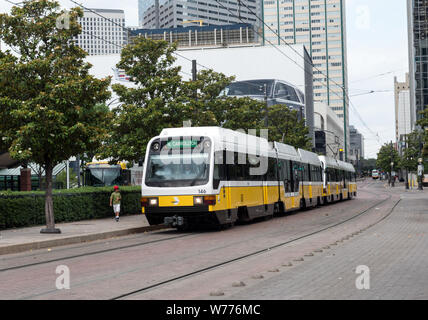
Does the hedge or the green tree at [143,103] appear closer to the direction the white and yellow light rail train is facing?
the hedge

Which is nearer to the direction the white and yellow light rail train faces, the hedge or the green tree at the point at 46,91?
the green tree

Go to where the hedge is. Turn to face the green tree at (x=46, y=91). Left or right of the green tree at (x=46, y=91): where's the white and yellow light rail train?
left

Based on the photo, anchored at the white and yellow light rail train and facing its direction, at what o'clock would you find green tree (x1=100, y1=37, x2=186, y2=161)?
The green tree is roughly at 4 o'clock from the white and yellow light rail train.

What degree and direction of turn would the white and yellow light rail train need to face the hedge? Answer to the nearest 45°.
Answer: approximately 90° to its right

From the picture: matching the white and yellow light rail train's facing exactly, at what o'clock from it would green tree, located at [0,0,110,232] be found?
The green tree is roughly at 1 o'clock from the white and yellow light rail train.

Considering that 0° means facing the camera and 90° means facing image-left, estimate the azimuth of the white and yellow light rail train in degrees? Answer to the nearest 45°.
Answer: approximately 45°
